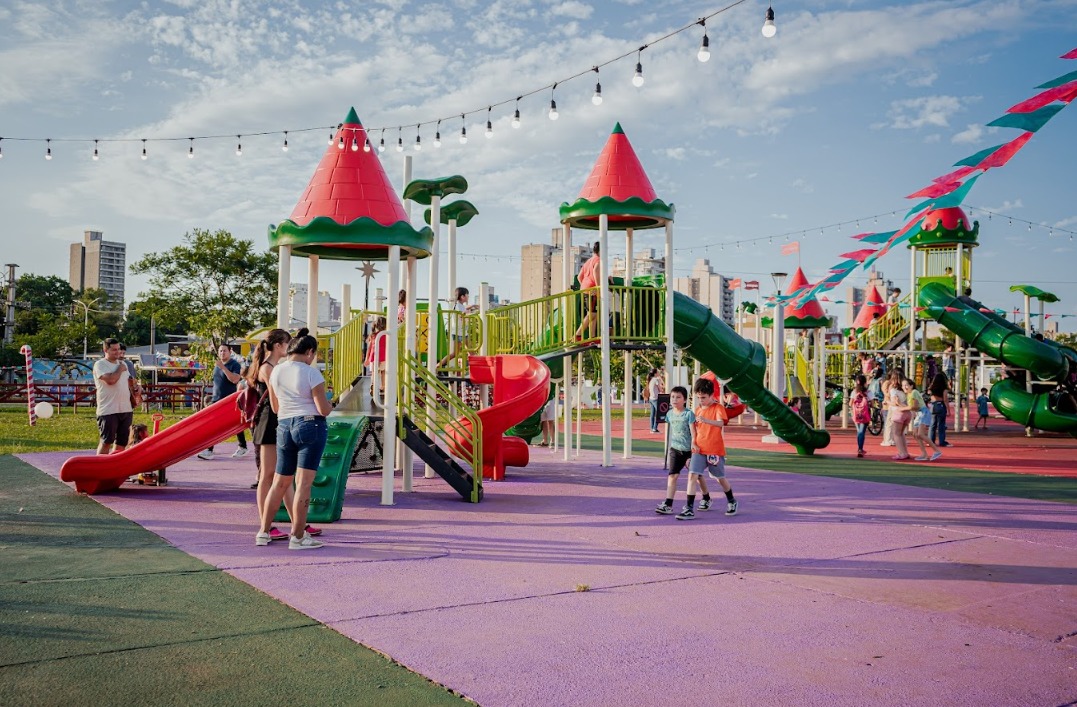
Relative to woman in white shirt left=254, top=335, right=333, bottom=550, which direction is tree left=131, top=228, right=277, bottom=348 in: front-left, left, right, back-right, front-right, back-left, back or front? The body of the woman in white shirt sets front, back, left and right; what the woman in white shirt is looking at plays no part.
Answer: front-left

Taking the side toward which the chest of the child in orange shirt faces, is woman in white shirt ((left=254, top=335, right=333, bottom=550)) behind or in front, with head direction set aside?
in front

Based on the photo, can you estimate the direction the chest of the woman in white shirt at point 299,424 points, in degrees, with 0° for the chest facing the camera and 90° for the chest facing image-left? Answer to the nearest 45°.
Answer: approximately 225°

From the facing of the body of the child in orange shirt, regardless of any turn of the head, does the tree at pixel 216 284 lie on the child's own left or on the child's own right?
on the child's own right

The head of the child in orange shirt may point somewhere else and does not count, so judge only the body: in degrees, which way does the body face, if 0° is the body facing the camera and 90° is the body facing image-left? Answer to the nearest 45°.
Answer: approximately 45°

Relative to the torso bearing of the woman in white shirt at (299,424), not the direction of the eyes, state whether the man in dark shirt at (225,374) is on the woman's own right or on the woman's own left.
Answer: on the woman's own left

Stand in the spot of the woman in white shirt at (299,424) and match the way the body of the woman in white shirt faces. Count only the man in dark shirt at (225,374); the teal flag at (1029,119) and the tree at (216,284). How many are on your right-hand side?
1

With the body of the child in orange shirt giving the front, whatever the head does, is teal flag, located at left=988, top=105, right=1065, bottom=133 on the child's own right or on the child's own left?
on the child's own left

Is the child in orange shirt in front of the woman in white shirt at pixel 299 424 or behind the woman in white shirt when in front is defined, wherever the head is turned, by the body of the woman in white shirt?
in front

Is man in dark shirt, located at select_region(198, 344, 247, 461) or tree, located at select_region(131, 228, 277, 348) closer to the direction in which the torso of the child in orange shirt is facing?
the man in dark shirt
